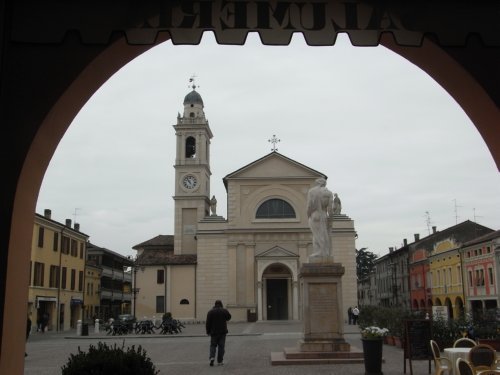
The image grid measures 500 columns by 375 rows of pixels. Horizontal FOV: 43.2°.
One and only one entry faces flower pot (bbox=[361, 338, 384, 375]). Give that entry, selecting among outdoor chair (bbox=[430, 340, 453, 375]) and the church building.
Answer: the church building

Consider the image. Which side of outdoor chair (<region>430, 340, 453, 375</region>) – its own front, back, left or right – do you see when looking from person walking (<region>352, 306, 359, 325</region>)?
left

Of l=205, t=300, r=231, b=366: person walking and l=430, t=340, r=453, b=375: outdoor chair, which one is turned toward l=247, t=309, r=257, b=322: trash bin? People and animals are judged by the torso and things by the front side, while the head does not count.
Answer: the person walking

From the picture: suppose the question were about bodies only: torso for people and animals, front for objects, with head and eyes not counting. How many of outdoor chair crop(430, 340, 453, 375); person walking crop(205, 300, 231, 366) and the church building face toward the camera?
1

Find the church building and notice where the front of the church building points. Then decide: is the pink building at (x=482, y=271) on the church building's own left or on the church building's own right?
on the church building's own left

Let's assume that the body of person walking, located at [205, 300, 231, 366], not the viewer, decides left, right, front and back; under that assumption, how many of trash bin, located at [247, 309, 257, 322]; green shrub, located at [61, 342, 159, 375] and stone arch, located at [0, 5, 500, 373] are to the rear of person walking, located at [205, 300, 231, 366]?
2

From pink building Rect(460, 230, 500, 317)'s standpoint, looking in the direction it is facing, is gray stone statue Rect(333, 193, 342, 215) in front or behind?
in front

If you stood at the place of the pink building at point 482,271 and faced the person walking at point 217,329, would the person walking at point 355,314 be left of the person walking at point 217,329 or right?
right

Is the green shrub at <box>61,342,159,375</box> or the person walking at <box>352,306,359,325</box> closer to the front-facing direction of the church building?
the green shrub

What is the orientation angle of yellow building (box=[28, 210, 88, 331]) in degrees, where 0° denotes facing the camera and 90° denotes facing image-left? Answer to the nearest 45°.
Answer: approximately 315°

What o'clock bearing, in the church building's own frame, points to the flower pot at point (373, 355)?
The flower pot is roughly at 12 o'clock from the church building.

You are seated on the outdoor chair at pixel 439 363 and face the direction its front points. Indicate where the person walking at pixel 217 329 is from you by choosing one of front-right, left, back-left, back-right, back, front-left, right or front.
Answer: back-left

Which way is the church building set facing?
toward the camera

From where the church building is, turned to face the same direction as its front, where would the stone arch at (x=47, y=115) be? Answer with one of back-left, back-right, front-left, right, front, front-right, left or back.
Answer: front

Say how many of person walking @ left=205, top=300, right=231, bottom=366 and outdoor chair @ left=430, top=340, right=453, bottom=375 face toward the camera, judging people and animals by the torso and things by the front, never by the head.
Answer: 0

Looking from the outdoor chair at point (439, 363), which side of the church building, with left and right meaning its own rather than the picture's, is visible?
front

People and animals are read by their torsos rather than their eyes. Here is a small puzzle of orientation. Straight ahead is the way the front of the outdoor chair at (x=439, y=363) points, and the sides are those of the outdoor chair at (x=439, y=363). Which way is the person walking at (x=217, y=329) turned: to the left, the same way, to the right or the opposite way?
to the left

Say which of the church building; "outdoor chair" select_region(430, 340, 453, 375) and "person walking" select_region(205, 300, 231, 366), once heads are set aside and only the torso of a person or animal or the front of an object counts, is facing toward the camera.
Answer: the church building

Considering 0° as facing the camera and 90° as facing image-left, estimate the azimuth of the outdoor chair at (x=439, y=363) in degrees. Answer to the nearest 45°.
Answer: approximately 270°
